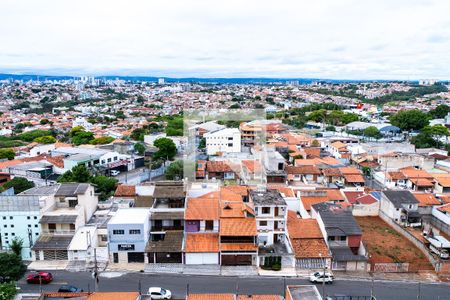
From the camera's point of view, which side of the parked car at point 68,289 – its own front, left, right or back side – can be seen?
right

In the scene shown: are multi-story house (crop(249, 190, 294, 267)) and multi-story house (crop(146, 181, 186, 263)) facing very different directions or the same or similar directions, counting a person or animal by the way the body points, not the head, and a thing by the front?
same or similar directions

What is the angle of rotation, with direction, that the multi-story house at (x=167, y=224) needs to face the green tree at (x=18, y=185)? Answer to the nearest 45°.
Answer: approximately 135° to its right

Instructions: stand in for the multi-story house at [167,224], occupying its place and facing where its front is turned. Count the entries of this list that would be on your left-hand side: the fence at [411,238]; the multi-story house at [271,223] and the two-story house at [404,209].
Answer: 3

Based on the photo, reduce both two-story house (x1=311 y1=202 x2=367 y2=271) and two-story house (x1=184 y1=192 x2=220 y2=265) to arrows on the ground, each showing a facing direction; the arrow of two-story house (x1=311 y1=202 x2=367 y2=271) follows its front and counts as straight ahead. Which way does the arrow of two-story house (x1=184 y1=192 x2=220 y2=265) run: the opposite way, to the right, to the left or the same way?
the same way

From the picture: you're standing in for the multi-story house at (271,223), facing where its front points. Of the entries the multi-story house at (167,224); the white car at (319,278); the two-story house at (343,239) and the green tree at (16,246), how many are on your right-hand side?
2

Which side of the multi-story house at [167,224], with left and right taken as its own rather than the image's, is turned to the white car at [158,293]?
front

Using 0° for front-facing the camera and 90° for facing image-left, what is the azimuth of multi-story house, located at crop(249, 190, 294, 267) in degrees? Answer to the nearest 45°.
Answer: approximately 0°

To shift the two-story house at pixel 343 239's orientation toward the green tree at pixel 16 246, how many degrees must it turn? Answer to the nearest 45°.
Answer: approximately 90° to its right

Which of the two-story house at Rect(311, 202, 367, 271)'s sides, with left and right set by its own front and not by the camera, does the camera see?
front

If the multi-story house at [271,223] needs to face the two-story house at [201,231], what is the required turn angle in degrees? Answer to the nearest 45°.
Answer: approximately 90° to its right

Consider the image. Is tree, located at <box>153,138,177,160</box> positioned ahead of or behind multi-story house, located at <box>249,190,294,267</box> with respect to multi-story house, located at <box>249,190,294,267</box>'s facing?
behind

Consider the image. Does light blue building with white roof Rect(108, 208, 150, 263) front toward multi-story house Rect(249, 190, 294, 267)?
no

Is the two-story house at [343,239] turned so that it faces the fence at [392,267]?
no

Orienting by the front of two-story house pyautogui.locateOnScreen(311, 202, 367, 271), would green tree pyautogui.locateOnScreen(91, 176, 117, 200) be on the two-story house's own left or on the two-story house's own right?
on the two-story house's own right

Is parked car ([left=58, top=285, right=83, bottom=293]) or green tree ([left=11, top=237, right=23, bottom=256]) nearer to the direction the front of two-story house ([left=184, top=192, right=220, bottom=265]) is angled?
the parked car

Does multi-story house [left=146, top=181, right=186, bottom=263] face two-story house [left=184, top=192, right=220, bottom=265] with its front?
no

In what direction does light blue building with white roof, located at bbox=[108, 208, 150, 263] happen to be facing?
toward the camera

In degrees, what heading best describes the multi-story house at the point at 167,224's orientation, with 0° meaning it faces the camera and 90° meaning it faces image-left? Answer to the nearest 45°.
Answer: approximately 0°
